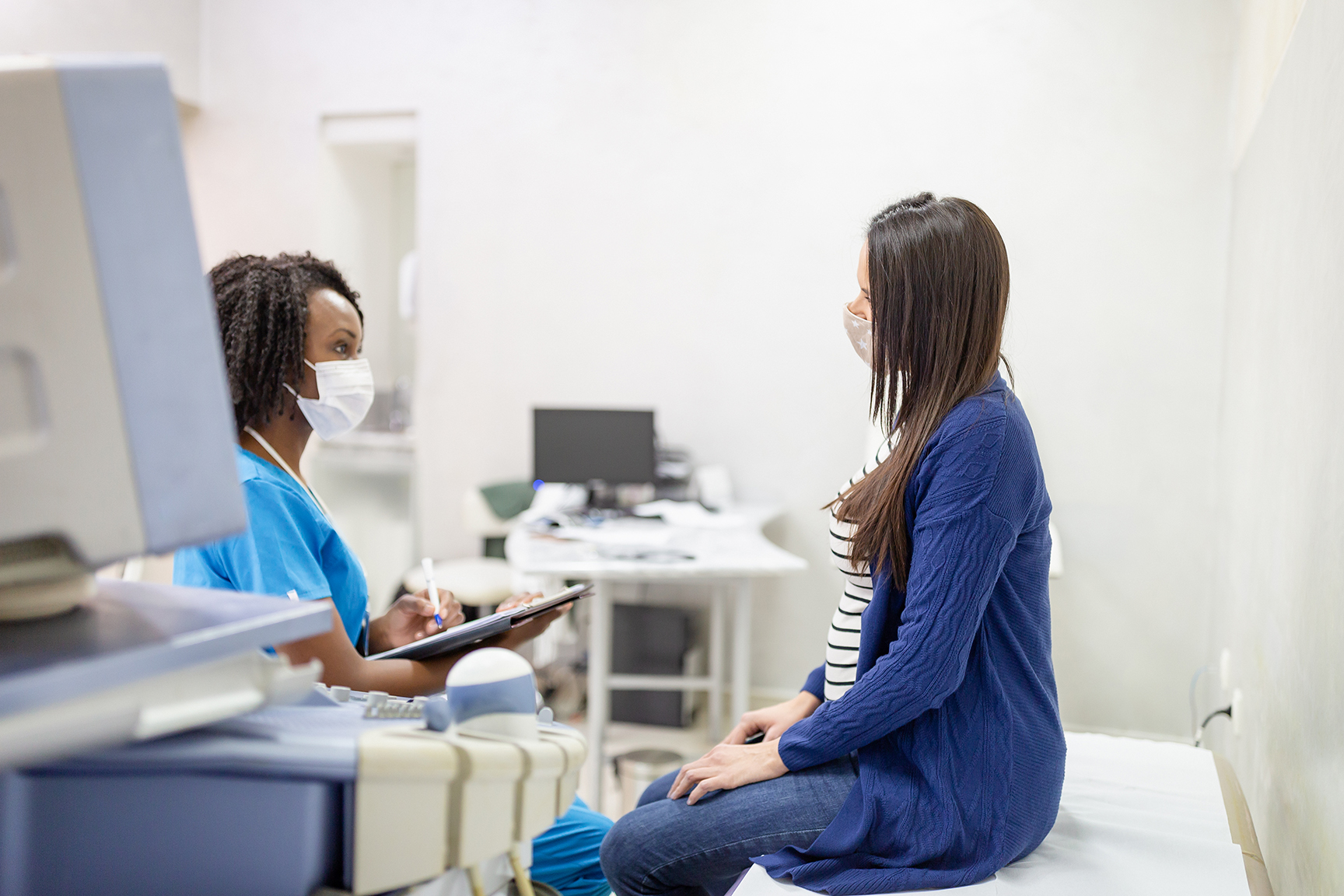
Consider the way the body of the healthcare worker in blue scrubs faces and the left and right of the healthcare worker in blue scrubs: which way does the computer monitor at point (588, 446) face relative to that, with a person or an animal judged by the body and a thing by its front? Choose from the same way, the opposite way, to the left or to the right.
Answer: to the right

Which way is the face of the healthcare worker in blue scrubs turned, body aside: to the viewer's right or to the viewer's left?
to the viewer's right

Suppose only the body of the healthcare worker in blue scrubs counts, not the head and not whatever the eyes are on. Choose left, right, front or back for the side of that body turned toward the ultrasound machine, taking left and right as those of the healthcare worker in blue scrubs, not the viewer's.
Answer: right

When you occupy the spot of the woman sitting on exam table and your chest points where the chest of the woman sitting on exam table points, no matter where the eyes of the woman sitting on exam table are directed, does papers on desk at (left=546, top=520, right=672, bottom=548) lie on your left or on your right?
on your right

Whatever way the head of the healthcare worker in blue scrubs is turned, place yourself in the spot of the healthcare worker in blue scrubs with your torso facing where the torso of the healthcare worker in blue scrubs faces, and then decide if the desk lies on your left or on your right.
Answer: on your left

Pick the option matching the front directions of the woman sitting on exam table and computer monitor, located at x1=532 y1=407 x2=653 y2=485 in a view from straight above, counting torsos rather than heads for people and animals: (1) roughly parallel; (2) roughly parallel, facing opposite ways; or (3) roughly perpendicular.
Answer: roughly perpendicular

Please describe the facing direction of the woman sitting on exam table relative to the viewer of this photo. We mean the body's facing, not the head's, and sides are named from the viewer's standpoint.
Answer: facing to the left of the viewer

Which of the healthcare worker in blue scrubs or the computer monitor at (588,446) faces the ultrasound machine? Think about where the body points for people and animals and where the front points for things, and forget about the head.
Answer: the computer monitor

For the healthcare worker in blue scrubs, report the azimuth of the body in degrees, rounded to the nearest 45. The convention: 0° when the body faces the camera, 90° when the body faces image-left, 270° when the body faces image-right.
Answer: approximately 270°
